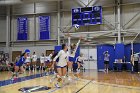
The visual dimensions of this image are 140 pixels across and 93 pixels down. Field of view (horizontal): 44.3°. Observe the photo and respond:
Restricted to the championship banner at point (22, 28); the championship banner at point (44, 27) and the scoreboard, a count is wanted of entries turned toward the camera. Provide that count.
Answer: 3

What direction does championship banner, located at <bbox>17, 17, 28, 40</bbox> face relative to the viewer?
toward the camera

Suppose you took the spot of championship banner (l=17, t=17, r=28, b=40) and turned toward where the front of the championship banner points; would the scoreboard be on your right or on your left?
on your left

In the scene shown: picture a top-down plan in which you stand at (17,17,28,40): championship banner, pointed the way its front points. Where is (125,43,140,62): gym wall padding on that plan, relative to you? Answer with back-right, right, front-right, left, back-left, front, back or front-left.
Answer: front-left

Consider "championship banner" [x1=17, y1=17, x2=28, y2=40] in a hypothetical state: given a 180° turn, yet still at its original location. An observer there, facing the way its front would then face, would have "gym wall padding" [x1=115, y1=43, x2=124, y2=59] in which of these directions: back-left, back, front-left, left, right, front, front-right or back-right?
back-right

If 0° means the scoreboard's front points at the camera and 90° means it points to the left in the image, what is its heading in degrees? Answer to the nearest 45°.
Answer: approximately 0°

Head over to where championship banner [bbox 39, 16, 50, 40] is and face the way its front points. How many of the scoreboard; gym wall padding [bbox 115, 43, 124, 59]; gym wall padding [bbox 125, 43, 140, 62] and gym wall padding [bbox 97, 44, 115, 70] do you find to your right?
0

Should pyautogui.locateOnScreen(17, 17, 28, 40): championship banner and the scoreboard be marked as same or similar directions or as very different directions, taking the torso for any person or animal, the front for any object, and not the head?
same or similar directions

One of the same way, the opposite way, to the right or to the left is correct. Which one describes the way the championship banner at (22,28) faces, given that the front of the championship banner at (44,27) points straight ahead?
the same way

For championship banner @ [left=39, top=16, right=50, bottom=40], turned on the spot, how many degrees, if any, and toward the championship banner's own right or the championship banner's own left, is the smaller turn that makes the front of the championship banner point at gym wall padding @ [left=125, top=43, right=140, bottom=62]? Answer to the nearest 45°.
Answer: approximately 45° to the championship banner's own left

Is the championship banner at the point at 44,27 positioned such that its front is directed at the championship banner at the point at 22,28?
no

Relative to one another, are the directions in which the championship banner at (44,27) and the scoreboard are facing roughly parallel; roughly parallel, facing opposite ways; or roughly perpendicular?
roughly parallel

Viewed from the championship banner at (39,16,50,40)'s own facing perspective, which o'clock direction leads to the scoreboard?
The scoreboard is roughly at 10 o'clock from the championship banner.
